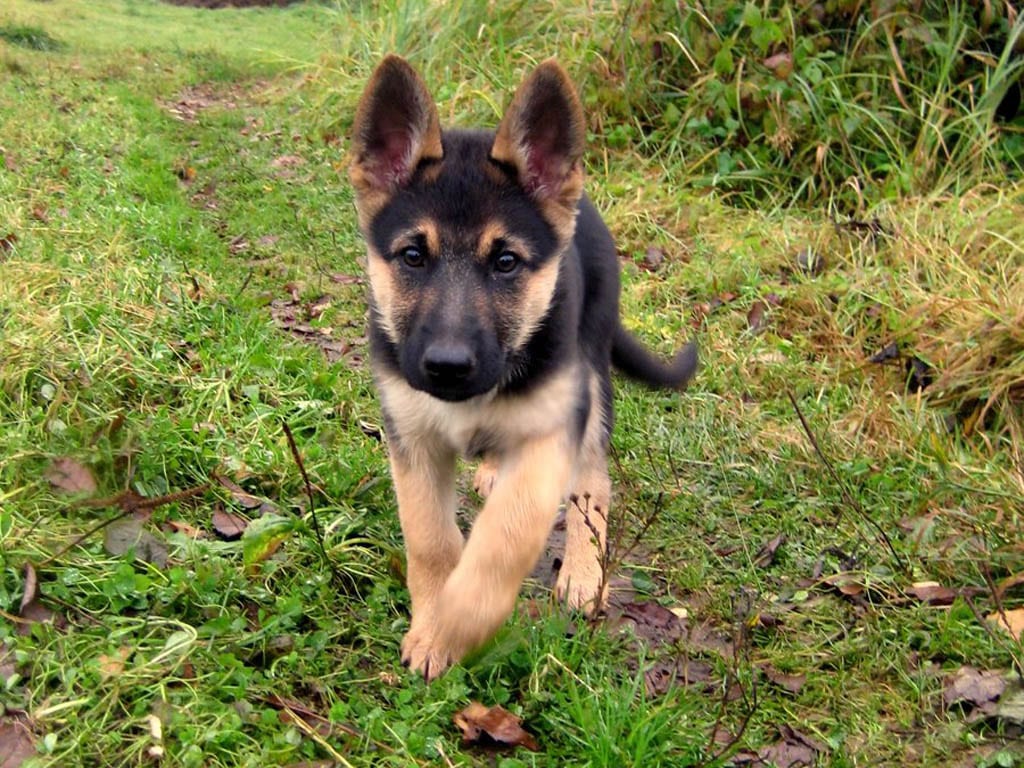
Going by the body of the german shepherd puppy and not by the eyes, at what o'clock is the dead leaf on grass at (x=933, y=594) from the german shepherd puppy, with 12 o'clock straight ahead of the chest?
The dead leaf on grass is roughly at 9 o'clock from the german shepherd puppy.

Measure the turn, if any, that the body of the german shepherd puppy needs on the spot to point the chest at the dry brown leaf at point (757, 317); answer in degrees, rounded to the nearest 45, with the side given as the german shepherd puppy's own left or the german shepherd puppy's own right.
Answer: approximately 135° to the german shepherd puppy's own left

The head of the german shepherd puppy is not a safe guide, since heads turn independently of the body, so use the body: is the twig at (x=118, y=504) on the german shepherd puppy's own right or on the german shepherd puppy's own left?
on the german shepherd puppy's own right

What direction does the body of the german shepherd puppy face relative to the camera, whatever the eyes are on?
toward the camera

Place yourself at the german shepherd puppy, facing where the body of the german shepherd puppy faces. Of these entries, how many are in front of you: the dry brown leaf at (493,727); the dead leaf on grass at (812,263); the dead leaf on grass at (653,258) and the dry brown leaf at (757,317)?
1

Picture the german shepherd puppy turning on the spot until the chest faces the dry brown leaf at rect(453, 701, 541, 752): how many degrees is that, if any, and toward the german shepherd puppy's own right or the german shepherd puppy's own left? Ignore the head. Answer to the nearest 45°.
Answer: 0° — it already faces it

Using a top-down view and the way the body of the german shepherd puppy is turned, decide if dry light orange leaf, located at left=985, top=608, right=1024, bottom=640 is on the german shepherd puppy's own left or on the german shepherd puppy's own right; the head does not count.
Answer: on the german shepherd puppy's own left

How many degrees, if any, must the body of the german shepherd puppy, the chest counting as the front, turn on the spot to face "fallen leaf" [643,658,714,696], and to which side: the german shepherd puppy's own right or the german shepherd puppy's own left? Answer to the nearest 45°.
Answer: approximately 45° to the german shepherd puppy's own left

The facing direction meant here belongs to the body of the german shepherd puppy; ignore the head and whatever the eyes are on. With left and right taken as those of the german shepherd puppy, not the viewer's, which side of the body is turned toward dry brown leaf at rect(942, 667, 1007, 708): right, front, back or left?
left

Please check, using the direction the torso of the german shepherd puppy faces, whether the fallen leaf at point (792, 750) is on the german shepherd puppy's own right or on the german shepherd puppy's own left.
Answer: on the german shepherd puppy's own left

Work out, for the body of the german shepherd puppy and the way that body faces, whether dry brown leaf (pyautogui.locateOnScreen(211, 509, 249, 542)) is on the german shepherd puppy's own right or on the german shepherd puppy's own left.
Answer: on the german shepherd puppy's own right

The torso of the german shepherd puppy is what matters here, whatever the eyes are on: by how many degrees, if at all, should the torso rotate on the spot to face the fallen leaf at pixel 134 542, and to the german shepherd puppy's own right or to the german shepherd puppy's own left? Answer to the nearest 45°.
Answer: approximately 45° to the german shepherd puppy's own right

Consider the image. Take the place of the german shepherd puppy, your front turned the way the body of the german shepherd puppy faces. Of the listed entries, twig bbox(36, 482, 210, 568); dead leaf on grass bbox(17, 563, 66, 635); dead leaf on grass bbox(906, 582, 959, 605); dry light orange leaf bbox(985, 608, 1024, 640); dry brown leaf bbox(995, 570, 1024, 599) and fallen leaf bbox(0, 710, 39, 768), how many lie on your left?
3

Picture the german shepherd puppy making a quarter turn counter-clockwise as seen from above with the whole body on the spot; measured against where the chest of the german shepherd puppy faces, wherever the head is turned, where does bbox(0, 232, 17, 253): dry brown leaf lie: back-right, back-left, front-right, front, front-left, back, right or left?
back-left

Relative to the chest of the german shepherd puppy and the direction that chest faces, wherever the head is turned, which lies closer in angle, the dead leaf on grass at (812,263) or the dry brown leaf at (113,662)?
the dry brown leaf

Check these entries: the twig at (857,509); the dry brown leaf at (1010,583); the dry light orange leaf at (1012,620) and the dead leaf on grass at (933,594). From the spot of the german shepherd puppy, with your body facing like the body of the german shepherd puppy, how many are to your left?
4
